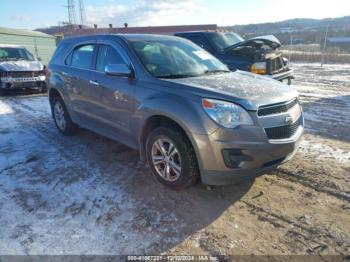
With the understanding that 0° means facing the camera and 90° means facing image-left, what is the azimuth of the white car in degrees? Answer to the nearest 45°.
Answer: approximately 0°

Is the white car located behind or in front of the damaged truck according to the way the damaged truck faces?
behind

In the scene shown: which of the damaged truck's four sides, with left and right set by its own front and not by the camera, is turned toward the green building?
back

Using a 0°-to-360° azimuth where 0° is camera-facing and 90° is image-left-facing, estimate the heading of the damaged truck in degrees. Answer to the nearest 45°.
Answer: approximately 315°

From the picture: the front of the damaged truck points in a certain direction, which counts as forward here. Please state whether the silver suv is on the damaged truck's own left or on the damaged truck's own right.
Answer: on the damaged truck's own right

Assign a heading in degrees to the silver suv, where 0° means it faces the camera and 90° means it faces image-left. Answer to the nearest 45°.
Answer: approximately 315°
